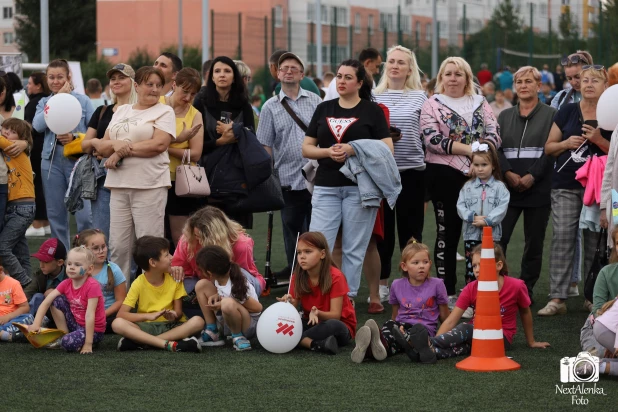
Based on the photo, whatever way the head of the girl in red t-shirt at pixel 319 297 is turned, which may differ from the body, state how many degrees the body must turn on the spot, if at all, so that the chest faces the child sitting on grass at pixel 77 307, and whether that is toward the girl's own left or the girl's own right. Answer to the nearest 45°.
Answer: approximately 45° to the girl's own right

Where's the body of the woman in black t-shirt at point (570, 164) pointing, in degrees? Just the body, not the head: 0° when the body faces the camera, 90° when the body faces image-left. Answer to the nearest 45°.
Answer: approximately 0°

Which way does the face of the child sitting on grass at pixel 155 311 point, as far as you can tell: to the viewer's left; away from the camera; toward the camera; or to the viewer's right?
to the viewer's right

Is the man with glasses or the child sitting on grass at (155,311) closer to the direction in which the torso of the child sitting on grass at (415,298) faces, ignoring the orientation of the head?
the child sitting on grass

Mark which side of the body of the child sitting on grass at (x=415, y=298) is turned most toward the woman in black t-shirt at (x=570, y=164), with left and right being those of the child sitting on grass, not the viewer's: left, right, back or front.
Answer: back

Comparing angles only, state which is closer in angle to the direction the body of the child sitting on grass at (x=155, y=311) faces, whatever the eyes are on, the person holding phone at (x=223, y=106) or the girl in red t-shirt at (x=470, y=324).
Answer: the girl in red t-shirt

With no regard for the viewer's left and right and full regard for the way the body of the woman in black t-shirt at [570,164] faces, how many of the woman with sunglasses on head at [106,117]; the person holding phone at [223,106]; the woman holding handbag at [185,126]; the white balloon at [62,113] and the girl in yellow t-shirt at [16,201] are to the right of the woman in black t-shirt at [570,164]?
5

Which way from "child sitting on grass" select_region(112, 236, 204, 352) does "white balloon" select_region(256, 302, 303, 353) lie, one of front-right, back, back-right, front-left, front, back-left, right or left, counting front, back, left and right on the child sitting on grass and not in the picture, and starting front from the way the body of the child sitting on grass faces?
front-left

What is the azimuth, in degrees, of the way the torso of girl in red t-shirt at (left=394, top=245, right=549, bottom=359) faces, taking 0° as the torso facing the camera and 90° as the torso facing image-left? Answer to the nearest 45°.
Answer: approximately 45°

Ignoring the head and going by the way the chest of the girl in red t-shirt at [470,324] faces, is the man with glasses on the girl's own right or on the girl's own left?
on the girl's own right

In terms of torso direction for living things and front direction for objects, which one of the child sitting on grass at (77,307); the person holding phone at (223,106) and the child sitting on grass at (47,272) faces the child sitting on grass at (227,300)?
the person holding phone

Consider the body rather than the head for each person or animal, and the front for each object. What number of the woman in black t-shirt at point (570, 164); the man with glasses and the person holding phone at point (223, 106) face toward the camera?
3

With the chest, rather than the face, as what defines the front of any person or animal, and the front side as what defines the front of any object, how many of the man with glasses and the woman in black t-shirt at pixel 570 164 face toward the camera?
2
